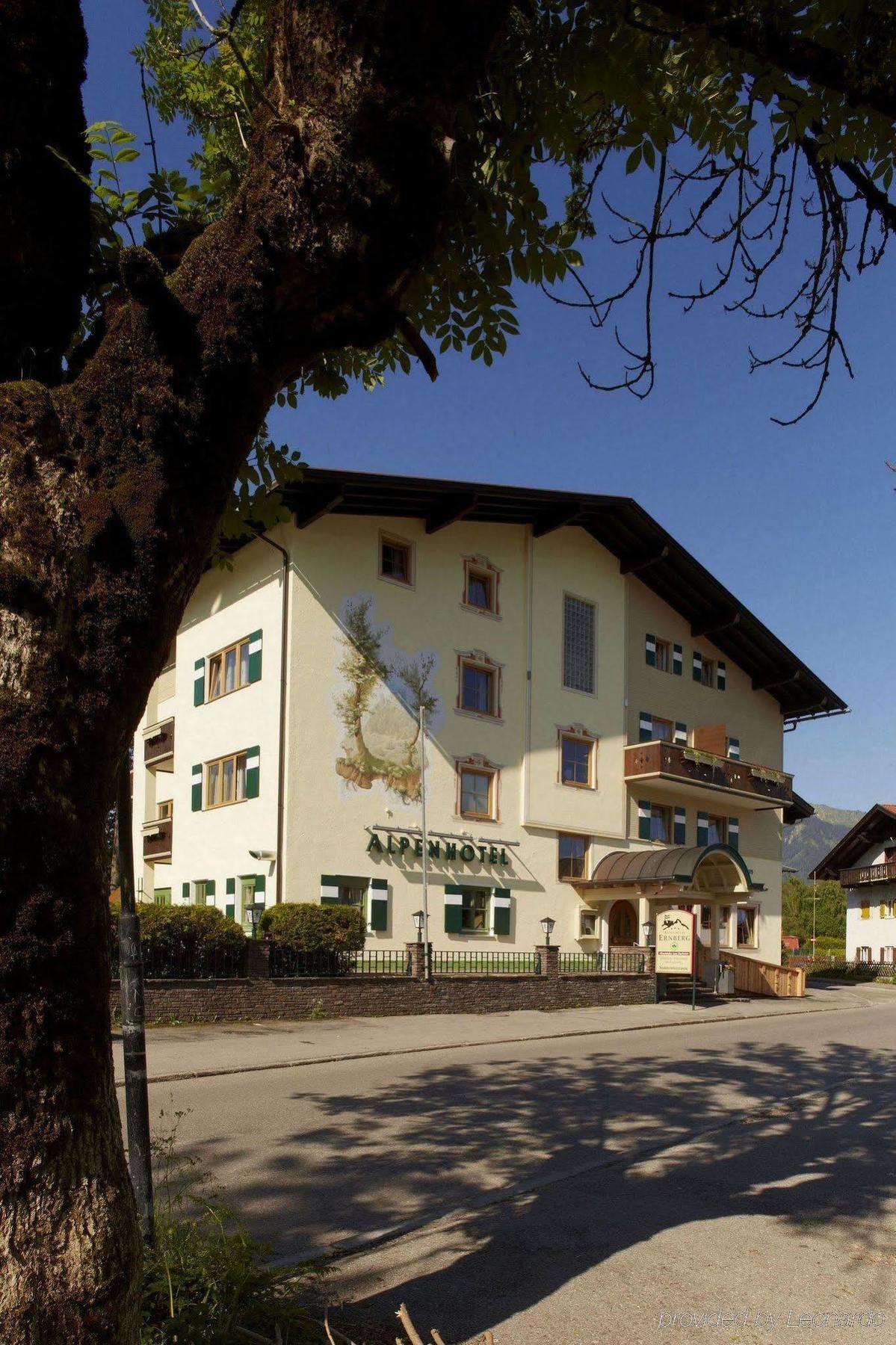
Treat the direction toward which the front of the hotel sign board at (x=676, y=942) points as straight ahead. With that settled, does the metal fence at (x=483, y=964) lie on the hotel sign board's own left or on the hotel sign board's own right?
on the hotel sign board's own right

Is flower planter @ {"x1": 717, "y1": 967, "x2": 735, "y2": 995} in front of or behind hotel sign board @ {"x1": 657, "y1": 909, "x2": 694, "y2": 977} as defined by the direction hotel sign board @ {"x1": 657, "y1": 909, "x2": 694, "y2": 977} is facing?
behind

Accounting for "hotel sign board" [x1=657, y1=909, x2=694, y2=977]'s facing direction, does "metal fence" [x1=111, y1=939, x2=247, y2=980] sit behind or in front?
in front

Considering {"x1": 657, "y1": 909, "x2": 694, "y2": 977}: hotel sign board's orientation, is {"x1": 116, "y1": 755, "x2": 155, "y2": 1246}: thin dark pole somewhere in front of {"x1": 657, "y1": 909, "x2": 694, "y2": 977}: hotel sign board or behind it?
in front

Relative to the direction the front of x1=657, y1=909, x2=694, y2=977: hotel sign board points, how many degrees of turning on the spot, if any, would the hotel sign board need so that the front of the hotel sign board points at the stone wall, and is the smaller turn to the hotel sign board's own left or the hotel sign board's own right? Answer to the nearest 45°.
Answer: approximately 45° to the hotel sign board's own right

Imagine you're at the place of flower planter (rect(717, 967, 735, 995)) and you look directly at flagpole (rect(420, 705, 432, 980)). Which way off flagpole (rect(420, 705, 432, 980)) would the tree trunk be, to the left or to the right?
left

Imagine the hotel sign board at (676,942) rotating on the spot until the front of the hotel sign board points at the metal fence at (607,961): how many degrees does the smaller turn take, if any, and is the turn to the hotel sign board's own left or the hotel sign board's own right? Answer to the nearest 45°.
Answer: approximately 135° to the hotel sign board's own right

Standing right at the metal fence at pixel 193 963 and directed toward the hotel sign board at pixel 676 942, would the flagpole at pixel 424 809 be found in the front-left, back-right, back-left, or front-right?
front-left

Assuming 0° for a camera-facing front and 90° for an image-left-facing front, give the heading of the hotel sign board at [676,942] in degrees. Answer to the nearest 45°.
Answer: approximately 0°

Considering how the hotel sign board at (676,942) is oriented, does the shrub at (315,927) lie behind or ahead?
ahead
